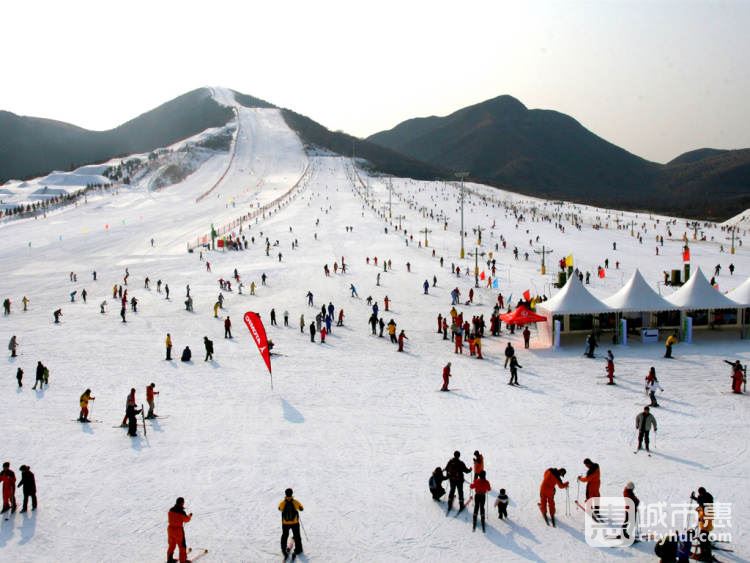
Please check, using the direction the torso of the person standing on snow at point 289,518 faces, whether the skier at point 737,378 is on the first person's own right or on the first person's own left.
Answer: on the first person's own right

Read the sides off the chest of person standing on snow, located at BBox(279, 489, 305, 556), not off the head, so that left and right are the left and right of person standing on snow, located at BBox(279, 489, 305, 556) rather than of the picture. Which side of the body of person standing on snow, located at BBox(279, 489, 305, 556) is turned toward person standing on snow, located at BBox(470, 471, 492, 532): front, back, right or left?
right

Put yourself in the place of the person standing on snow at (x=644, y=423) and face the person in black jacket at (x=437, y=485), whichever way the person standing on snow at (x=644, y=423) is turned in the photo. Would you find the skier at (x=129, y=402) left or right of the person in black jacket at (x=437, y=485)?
right

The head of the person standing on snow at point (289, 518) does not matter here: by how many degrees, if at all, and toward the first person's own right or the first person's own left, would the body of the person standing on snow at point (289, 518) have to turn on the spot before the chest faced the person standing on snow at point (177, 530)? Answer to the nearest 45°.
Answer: approximately 90° to the first person's own left

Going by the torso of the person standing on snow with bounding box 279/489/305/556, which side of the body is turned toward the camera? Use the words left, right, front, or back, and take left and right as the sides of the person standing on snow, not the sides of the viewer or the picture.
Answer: back

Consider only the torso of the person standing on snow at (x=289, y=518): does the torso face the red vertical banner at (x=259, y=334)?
yes

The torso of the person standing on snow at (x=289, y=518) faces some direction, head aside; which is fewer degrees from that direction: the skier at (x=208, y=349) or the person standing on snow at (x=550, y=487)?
the skier

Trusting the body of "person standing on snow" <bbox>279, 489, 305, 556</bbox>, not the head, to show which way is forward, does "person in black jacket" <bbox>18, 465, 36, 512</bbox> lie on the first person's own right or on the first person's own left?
on the first person's own left
